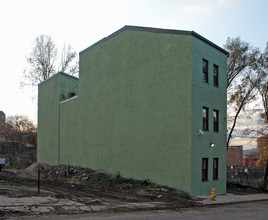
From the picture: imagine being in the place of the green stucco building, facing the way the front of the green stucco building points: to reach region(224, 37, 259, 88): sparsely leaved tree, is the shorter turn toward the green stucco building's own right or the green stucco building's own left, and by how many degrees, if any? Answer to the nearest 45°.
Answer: approximately 90° to the green stucco building's own left

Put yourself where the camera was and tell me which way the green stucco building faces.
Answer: facing the viewer and to the right of the viewer
